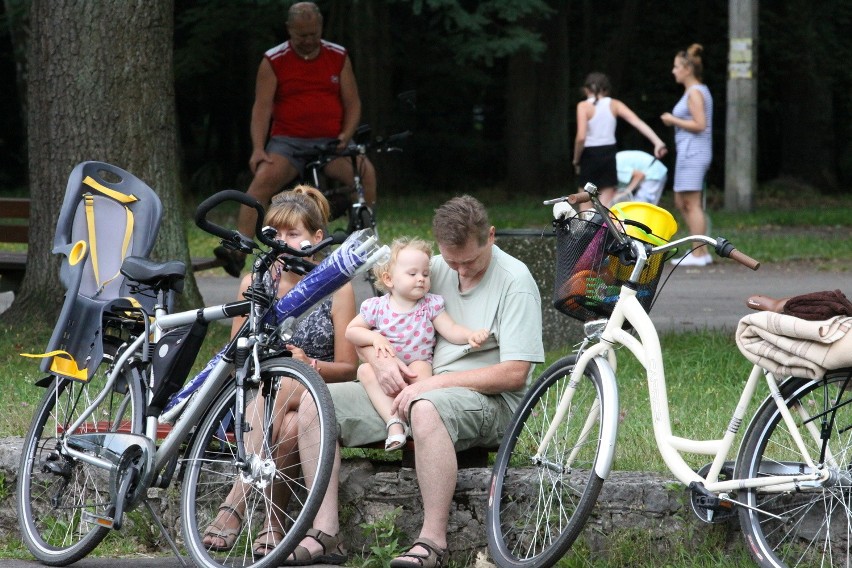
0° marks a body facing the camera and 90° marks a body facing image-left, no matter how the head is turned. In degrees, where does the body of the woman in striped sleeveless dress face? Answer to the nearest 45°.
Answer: approximately 90°

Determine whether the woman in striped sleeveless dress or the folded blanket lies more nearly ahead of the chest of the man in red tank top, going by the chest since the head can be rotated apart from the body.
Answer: the folded blanket

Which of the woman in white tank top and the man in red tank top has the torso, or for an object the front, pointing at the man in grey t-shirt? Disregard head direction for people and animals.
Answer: the man in red tank top

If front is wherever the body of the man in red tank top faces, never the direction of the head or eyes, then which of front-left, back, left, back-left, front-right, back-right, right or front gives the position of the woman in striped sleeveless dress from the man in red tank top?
back-left

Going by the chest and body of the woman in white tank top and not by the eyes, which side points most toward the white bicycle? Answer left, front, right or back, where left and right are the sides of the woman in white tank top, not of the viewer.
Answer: back

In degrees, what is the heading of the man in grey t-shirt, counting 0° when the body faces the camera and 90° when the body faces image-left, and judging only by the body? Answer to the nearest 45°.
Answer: approximately 45°

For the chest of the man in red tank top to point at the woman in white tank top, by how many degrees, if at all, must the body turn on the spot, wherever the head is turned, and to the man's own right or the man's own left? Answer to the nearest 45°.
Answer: approximately 135° to the man's own left

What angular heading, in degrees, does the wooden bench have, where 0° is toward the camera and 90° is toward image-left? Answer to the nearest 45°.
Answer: approximately 0°

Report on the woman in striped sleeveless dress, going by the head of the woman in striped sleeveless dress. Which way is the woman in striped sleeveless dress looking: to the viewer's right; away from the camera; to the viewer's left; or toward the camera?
to the viewer's left

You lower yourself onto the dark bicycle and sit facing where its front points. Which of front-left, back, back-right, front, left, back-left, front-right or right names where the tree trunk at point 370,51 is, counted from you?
back-left
